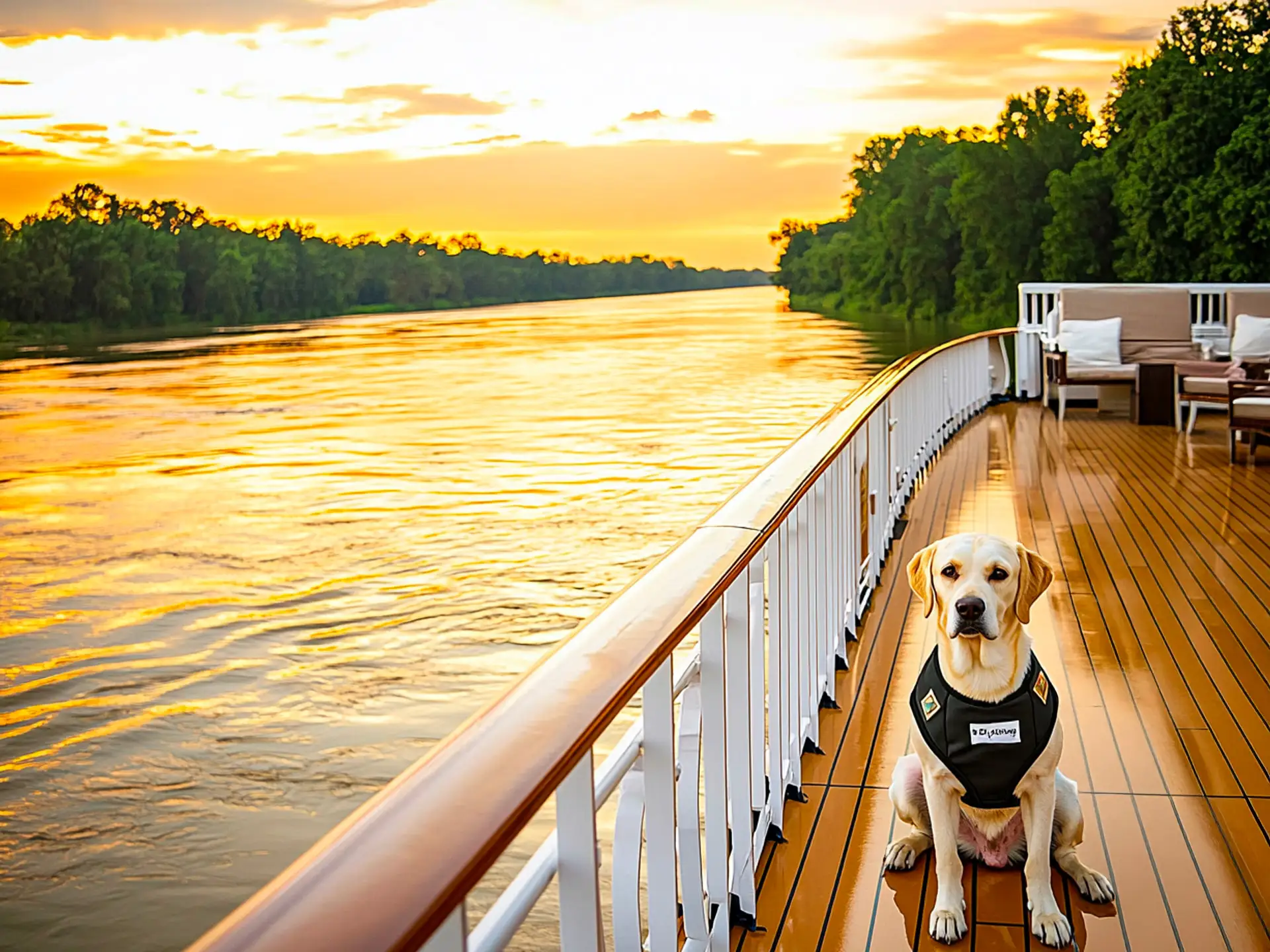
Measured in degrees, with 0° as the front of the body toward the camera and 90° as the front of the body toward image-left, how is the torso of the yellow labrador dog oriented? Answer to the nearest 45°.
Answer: approximately 0°

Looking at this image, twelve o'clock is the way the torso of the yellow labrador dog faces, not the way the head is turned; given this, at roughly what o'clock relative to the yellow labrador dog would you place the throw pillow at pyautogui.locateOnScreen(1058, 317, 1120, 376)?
The throw pillow is roughly at 6 o'clock from the yellow labrador dog.

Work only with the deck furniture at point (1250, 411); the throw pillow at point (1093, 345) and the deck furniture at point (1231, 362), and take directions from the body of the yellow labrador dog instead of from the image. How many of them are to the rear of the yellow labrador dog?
3

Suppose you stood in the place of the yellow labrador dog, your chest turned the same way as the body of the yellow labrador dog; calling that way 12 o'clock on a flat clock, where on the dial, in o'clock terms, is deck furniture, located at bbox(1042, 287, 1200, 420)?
The deck furniture is roughly at 6 o'clock from the yellow labrador dog.

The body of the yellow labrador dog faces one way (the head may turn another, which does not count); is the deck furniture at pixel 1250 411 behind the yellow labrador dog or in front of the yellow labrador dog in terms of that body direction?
behind

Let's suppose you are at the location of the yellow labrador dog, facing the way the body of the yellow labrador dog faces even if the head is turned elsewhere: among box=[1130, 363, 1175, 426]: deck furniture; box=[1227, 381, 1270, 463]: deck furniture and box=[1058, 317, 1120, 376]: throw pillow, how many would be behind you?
3

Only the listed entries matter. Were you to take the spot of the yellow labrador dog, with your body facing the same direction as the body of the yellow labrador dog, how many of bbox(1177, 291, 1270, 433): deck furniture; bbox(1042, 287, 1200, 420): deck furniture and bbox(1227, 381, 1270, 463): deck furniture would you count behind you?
3

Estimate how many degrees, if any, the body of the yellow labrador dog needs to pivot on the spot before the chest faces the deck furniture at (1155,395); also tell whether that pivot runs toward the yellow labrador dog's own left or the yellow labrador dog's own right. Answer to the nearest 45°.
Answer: approximately 180°

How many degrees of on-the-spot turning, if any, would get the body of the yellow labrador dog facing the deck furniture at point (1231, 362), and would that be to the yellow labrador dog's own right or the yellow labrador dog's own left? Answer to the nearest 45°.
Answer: approximately 180°
